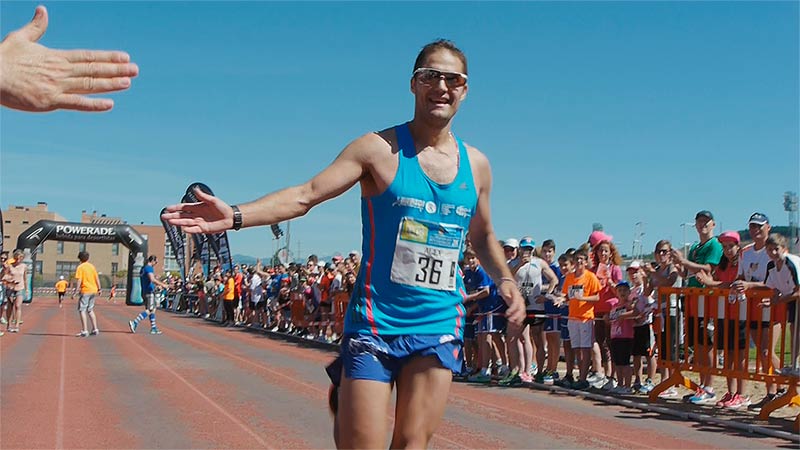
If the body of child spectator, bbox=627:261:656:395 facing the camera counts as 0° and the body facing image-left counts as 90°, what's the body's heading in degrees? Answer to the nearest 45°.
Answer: approximately 45°

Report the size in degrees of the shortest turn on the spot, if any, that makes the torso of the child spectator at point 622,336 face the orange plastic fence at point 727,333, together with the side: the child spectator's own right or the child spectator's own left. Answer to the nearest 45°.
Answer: approximately 90° to the child spectator's own left

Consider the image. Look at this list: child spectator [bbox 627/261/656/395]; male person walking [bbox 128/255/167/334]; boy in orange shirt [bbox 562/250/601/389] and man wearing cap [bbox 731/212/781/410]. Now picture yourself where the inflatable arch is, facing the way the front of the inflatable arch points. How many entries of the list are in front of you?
4

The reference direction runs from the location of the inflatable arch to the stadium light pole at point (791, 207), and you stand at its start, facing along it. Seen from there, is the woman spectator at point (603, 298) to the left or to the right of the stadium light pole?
right

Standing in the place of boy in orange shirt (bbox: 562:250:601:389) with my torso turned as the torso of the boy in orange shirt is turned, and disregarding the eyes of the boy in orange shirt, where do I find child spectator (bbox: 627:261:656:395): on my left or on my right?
on my left

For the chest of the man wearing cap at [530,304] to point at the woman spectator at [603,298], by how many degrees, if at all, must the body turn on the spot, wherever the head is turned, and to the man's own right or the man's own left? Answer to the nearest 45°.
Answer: approximately 90° to the man's own left

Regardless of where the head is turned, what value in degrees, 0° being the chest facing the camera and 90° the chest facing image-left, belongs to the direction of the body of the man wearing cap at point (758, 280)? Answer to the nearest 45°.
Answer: approximately 45°

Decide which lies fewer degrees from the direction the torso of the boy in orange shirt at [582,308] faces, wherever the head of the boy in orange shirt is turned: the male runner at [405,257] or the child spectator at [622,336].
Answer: the male runner

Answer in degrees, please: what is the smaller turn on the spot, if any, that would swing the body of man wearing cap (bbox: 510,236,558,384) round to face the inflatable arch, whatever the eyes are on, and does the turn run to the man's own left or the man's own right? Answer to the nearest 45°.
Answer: approximately 90° to the man's own right

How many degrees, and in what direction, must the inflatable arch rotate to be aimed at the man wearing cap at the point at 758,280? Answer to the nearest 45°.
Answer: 0° — it already faces them
